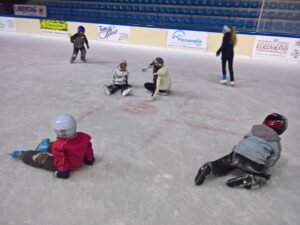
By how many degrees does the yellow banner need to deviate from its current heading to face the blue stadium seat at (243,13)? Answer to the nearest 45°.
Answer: approximately 90° to its left

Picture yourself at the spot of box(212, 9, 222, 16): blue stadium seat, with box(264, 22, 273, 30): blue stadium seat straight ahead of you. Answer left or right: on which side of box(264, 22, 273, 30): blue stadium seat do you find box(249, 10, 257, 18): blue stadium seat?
left

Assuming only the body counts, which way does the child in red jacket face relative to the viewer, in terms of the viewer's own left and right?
facing away from the viewer and to the left of the viewer

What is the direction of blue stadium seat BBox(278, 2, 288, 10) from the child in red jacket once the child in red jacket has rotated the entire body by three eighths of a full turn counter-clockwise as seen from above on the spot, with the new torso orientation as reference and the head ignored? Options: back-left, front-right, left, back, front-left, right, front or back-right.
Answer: back-left

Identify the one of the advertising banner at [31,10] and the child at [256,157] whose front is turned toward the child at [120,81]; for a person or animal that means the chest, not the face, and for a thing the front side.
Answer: the advertising banner

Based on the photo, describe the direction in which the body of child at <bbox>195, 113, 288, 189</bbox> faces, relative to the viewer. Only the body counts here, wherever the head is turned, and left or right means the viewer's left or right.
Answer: facing away from the viewer and to the right of the viewer

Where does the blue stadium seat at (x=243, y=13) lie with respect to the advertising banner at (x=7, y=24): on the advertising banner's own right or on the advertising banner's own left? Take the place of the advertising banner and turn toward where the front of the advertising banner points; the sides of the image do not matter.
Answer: on the advertising banner's own left

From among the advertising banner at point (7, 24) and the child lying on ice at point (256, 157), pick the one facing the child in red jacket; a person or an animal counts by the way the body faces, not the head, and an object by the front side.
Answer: the advertising banner

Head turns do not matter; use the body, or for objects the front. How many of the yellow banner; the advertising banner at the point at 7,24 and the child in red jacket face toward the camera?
2

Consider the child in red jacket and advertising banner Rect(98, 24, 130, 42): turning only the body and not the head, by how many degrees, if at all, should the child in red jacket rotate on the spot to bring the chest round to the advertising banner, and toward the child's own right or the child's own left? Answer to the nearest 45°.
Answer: approximately 45° to the child's own right

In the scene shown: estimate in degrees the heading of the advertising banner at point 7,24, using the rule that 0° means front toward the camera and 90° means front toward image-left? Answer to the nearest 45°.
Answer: approximately 0°

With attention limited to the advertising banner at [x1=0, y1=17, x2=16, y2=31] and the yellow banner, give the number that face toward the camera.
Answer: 2
